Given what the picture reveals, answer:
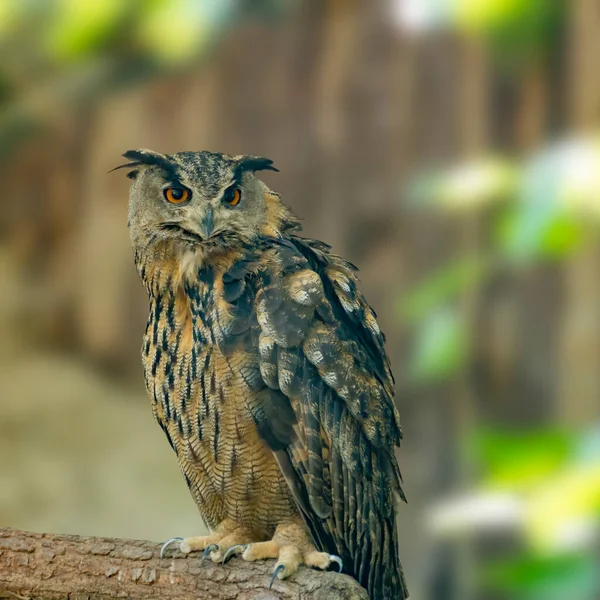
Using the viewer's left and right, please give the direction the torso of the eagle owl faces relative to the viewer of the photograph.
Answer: facing the viewer and to the left of the viewer

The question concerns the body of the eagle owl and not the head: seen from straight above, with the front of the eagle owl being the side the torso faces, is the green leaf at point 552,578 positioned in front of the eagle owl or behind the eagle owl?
behind

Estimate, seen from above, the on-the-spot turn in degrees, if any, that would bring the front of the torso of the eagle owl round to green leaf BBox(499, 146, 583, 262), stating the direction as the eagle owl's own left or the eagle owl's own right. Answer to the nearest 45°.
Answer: approximately 180°

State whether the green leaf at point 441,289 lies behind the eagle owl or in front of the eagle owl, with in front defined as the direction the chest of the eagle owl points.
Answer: behind

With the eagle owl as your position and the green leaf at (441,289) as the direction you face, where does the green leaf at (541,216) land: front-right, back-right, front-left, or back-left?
front-right

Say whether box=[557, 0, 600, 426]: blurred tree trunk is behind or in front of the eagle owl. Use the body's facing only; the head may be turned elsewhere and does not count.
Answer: behind
